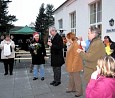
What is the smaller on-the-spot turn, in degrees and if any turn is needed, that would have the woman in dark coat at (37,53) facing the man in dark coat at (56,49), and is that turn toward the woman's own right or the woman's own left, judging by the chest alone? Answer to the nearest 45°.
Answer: approximately 45° to the woman's own left

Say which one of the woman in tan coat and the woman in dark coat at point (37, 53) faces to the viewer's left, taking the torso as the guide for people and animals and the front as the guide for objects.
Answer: the woman in tan coat

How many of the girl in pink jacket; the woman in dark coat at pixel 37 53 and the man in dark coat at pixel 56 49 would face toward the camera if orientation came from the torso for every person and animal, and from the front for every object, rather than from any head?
1

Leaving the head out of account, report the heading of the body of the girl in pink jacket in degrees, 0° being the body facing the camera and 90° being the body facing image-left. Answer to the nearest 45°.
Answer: approximately 135°

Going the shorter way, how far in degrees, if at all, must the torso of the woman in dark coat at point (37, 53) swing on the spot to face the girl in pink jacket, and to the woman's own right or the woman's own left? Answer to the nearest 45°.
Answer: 0° — they already face them

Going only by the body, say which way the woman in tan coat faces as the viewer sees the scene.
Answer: to the viewer's left
